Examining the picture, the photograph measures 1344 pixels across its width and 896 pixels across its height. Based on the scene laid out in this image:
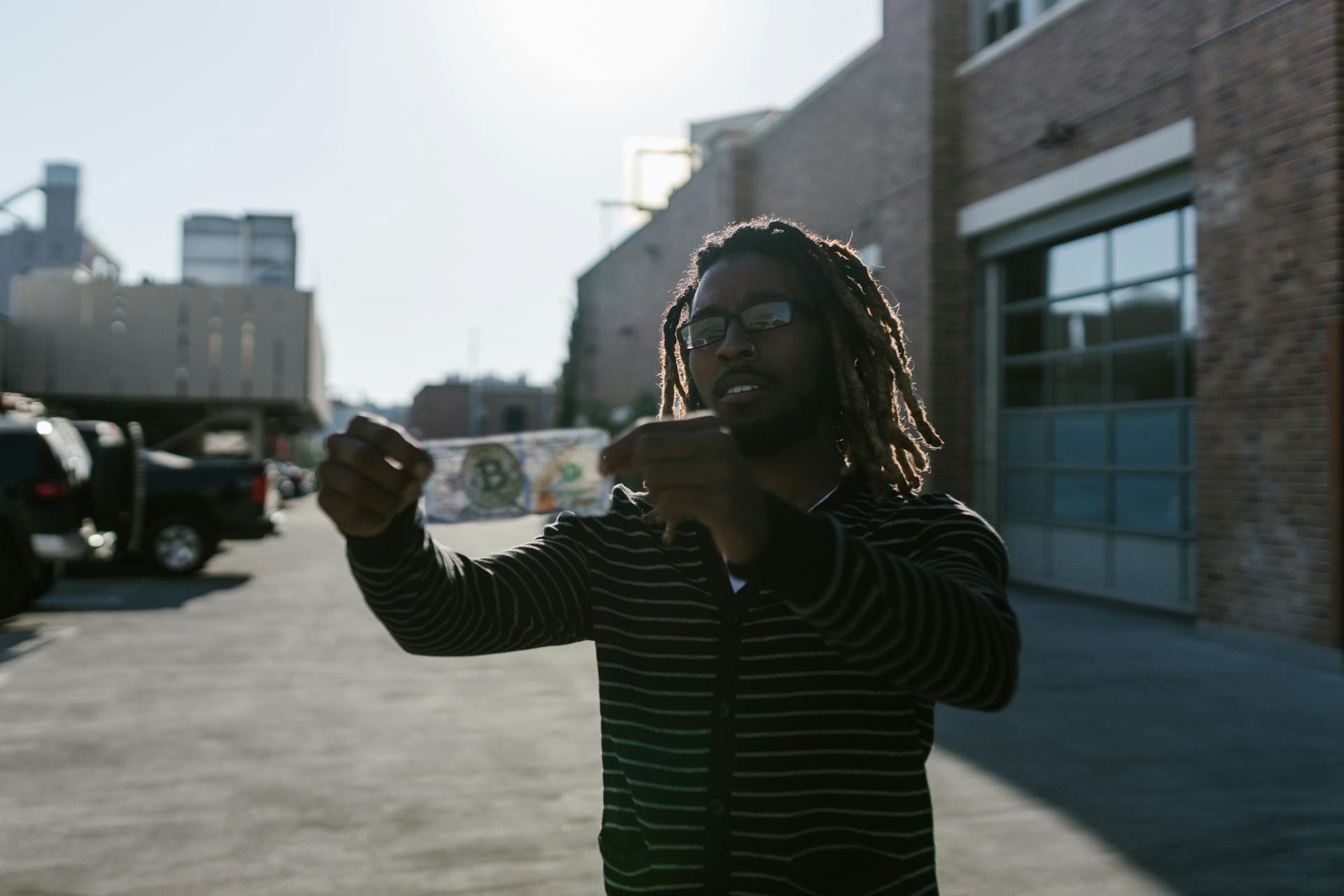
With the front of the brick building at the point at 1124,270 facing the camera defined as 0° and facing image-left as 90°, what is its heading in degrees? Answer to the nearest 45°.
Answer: approximately 45°

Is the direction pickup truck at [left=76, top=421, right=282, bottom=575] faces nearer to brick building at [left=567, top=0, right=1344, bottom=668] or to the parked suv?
the parked suv

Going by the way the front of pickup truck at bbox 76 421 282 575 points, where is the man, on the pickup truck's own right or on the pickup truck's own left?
on the pickup truck's own left

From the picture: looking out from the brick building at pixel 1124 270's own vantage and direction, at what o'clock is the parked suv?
The parked suv is roughly at 1 o'clock from the brick building.

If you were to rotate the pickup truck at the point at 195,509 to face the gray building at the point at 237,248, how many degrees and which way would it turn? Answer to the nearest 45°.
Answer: approximately 90° to its right

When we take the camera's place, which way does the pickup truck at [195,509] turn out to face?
facing to the left of the viewer

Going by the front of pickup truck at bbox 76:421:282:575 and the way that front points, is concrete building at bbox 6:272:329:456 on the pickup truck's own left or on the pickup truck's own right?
on the pickup truck's own right

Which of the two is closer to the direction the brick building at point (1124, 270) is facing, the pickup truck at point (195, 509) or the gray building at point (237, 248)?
the pickup truck

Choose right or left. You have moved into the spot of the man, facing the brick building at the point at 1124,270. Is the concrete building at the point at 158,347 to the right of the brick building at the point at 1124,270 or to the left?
left
